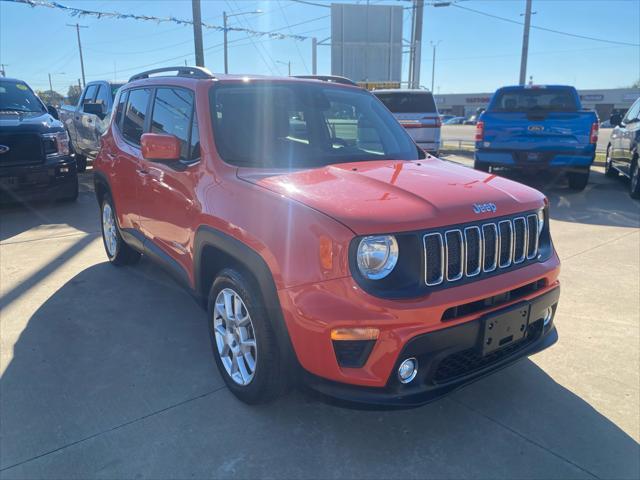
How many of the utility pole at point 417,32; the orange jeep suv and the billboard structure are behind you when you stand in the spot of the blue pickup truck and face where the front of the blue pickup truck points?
1

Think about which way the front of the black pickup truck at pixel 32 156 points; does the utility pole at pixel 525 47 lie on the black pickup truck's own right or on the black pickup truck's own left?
on the black pickup truck's own left

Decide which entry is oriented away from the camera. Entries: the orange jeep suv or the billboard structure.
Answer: the billboard structure

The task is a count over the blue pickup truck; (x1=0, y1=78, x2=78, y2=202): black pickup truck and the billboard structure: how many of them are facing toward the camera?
1

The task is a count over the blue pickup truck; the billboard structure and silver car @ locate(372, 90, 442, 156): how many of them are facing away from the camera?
3

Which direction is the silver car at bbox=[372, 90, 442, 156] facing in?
away from the camera

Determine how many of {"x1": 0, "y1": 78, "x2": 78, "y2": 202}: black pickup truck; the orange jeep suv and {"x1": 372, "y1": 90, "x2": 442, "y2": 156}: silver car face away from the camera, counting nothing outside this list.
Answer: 1

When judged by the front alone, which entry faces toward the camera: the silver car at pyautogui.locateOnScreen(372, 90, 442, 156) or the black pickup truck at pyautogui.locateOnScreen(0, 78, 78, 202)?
the black pickup truck

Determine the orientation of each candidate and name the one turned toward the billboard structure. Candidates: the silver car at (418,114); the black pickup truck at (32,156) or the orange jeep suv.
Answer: the silver car

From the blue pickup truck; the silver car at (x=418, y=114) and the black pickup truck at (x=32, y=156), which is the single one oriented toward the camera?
the black pickup truck

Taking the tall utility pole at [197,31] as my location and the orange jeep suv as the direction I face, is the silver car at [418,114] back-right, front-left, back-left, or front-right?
front-left

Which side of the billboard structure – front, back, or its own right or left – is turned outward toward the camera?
back

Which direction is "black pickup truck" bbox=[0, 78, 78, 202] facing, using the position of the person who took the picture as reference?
facing the viewer

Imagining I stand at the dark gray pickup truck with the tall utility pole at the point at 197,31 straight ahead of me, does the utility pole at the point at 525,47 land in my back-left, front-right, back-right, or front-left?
front-right

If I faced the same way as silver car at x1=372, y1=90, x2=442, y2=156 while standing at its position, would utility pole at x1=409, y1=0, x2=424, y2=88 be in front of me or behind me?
in front

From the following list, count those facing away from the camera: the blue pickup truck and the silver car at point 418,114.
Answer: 2

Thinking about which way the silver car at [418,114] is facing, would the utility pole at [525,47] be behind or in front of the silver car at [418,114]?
in front

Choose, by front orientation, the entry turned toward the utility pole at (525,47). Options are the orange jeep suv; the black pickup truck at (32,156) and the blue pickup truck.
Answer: the blue pickup truck

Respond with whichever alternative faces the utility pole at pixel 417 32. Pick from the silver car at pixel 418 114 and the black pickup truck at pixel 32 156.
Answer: the silver car

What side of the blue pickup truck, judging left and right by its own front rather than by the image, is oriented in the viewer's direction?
back
